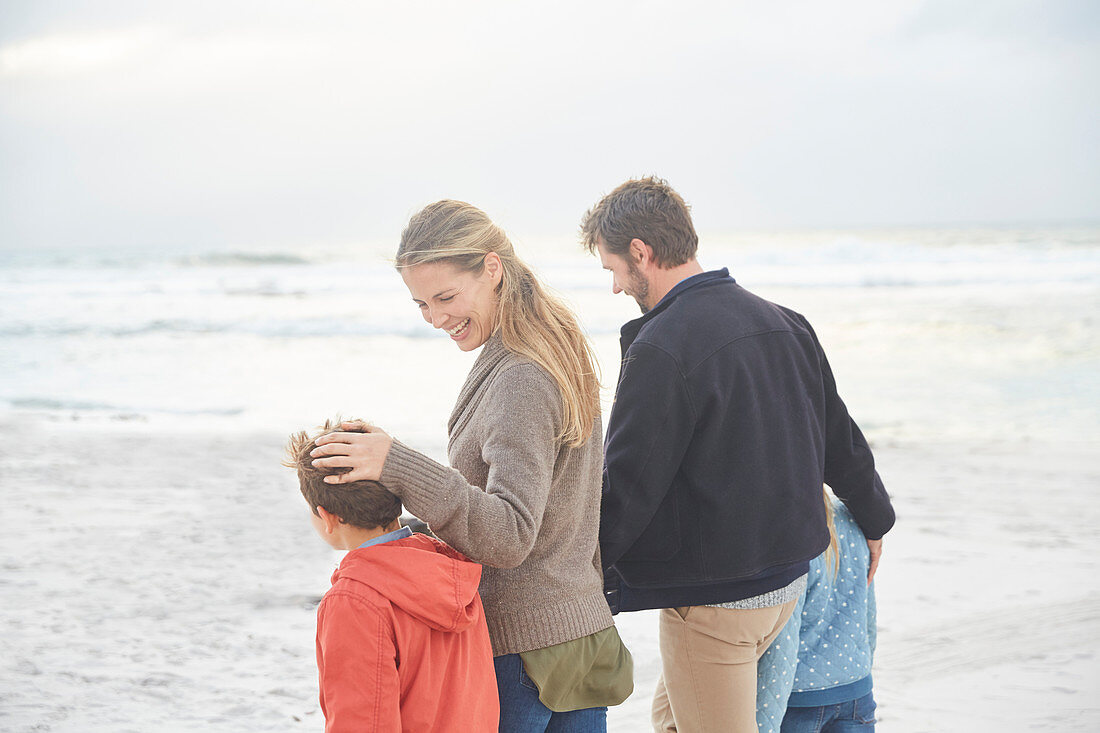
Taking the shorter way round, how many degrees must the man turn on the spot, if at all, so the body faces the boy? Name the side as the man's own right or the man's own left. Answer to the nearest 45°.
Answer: approximately 90° to the man's own left

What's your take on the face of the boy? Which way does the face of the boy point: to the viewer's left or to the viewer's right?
to the viewer's left

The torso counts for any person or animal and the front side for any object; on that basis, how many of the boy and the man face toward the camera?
0

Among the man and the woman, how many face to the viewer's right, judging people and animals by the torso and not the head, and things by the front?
0

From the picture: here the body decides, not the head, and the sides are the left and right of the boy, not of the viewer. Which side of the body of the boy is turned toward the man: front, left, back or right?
right

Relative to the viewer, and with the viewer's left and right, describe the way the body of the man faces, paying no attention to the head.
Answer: facing away from the viewer and to the left of the viewer

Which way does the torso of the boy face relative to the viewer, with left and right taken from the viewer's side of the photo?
facing away from the viewer and to the left of the viewer

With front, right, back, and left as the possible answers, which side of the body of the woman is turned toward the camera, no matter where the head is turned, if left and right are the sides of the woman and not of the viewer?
left

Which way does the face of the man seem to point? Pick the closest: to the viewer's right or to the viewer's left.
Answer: to the viewer's left

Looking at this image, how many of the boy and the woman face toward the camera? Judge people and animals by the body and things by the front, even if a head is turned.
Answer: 0
